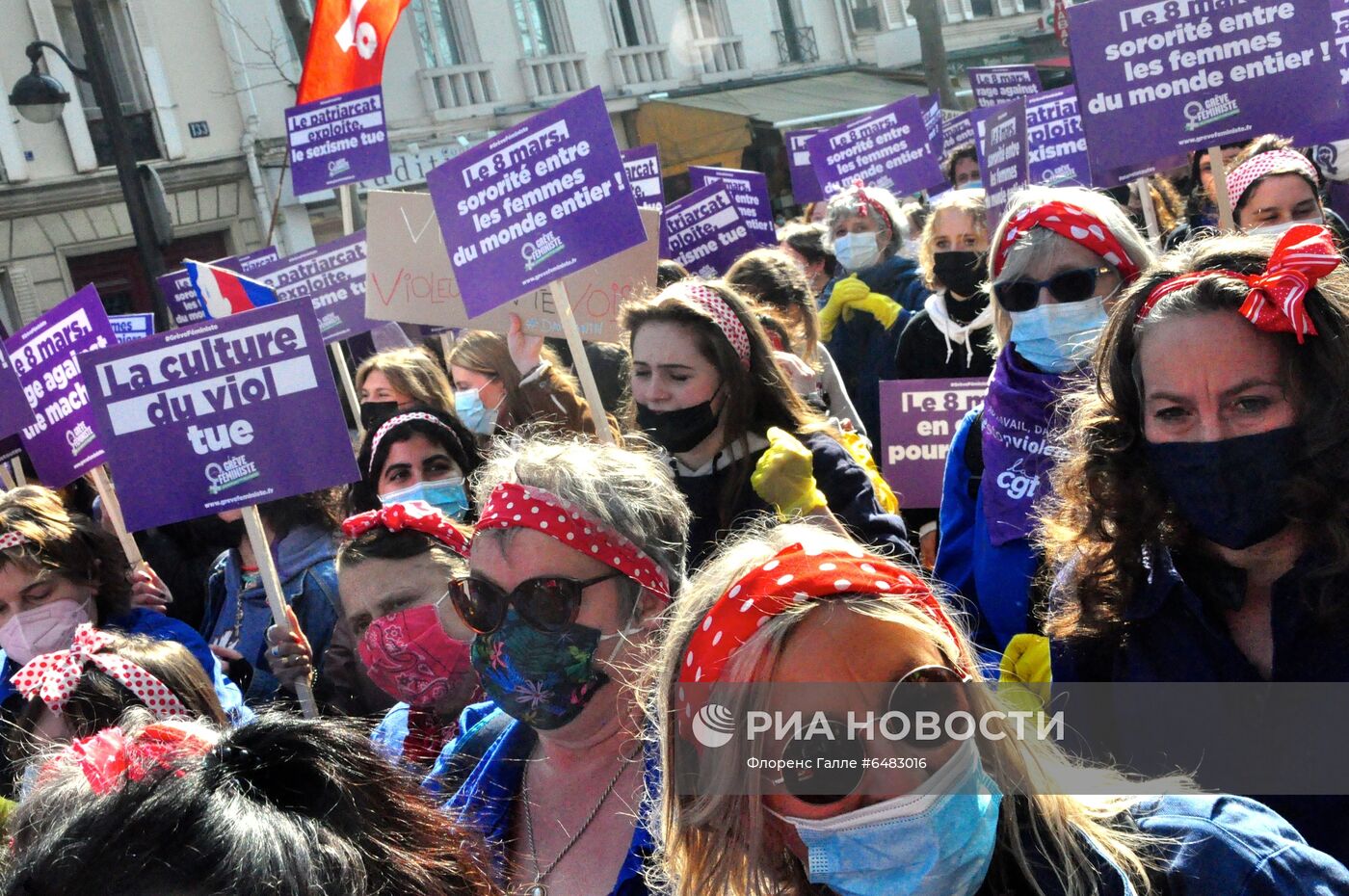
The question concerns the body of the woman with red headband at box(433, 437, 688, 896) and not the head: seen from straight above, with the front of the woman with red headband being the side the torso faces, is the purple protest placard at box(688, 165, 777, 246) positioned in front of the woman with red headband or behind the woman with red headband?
behind

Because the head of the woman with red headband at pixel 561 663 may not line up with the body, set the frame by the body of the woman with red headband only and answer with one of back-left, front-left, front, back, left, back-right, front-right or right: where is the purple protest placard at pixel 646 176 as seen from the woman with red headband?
back-right

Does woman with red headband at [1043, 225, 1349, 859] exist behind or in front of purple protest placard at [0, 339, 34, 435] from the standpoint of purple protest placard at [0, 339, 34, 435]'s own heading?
in front

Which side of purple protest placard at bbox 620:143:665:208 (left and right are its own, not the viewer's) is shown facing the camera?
front

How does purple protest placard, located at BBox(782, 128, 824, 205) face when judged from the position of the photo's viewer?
facing the viewer

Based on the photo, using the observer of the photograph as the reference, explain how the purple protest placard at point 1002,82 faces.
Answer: facing the viewer

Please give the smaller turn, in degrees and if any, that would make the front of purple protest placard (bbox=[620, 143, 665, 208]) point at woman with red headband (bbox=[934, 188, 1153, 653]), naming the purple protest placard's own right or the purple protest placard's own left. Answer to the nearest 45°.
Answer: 0° — it already faces them

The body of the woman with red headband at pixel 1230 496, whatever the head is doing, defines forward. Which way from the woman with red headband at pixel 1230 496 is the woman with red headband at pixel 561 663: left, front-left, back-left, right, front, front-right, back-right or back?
right

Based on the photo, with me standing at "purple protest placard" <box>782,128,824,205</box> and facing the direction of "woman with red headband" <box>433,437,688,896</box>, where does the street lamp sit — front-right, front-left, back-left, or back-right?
front-right

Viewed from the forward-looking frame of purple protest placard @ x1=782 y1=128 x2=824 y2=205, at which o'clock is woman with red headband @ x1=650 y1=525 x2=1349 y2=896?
The woman with red headband is roughly at 12 o'clock from the purple protest placard.

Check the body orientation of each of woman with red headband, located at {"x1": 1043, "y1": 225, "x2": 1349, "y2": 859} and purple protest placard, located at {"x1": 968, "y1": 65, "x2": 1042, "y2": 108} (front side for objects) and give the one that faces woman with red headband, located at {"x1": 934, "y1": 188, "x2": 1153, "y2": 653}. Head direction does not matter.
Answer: the purple protest placard

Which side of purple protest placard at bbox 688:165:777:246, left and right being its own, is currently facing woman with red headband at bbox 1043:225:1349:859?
front

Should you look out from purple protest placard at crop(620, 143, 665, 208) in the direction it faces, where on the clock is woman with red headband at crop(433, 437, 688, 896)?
The woman with red headband is roughly at 12 o'clock from the purple protest placard.
